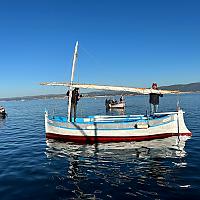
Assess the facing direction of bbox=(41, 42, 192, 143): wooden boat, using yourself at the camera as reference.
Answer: facing to the left of the viewer
